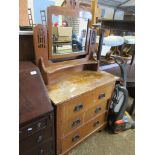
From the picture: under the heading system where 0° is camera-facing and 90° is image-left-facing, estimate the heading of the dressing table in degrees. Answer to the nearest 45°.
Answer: approximately 315°
